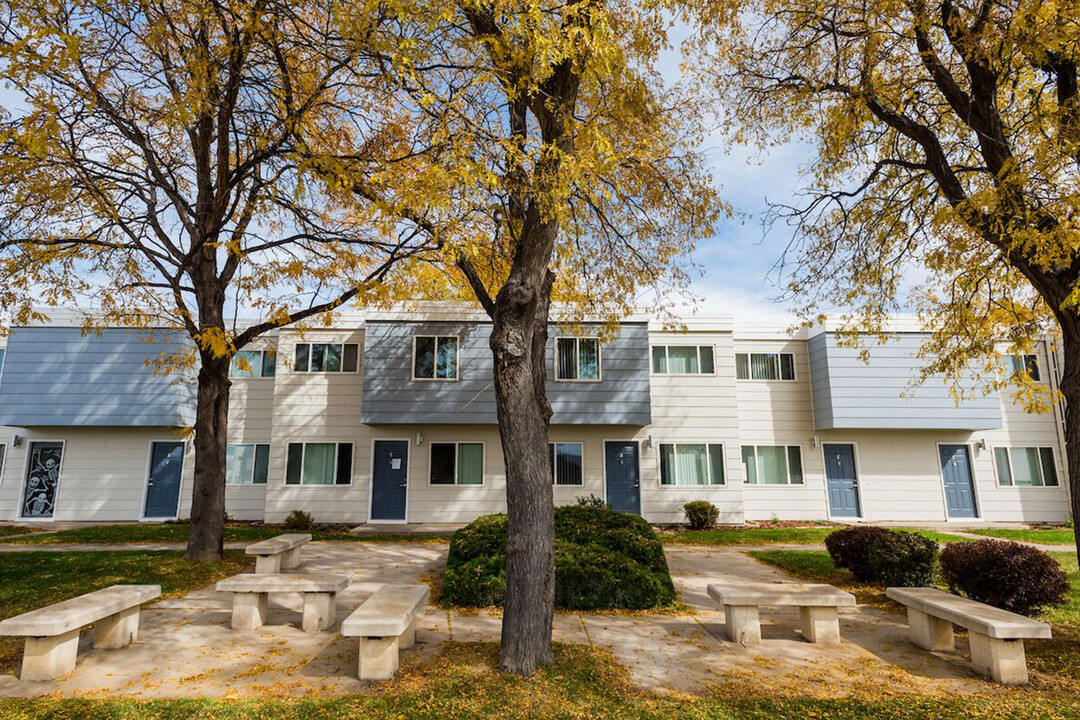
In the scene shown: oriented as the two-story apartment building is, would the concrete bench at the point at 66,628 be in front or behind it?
in front

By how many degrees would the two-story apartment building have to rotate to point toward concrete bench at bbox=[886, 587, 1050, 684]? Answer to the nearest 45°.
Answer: approximately 45° to its left

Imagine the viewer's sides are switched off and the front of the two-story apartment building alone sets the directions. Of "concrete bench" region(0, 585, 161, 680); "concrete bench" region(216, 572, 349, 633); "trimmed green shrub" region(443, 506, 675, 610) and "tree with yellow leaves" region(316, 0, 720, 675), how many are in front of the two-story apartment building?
4

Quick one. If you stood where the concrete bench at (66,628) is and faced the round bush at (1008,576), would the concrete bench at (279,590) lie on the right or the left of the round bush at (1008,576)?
left

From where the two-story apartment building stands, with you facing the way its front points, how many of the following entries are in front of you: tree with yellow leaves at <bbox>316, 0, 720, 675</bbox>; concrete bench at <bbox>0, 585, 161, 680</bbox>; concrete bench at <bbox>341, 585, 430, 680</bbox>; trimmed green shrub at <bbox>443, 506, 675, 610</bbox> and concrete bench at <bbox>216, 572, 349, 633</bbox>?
5

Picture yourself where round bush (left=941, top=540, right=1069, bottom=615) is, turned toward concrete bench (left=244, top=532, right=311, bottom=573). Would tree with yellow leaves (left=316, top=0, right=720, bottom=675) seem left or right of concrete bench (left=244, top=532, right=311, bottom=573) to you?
left

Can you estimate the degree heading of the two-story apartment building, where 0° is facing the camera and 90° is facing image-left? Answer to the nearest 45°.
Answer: approximately 0°

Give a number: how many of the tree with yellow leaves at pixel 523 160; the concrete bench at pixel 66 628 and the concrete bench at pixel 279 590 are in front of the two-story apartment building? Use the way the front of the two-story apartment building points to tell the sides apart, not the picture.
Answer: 3

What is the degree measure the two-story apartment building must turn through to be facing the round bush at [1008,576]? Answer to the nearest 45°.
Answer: approximately 45° to its left

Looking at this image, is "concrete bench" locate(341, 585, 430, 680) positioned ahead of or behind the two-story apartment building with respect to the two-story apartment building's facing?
ahead

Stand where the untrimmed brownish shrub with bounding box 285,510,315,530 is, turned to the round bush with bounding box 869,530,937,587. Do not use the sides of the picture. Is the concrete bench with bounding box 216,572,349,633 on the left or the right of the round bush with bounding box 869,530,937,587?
right

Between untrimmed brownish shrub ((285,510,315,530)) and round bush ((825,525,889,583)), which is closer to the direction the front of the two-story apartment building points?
the round bush

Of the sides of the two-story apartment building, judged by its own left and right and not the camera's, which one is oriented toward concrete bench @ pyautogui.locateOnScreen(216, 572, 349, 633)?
front
